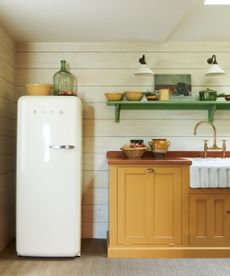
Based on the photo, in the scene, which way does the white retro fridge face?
toward the camera

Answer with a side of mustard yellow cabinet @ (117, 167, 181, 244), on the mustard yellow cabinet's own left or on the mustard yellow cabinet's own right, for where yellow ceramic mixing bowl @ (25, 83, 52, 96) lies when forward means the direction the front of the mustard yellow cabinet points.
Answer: on the mustard yellow cabinet's own right

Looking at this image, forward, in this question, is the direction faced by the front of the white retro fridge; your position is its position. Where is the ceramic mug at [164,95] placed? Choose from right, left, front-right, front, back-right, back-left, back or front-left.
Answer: left

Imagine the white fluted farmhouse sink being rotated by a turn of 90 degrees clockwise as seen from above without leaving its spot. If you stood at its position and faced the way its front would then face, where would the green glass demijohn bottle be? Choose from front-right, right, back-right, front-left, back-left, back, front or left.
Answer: front

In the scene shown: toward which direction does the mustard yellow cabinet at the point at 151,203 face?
toward the camera

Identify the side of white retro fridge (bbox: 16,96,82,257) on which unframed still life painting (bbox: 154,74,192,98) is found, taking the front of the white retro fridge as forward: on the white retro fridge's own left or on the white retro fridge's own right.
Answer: on the white retro fridge's own left

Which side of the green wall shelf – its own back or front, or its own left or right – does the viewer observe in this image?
front

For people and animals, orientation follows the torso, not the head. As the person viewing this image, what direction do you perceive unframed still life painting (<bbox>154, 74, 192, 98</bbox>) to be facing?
facing the viewer
